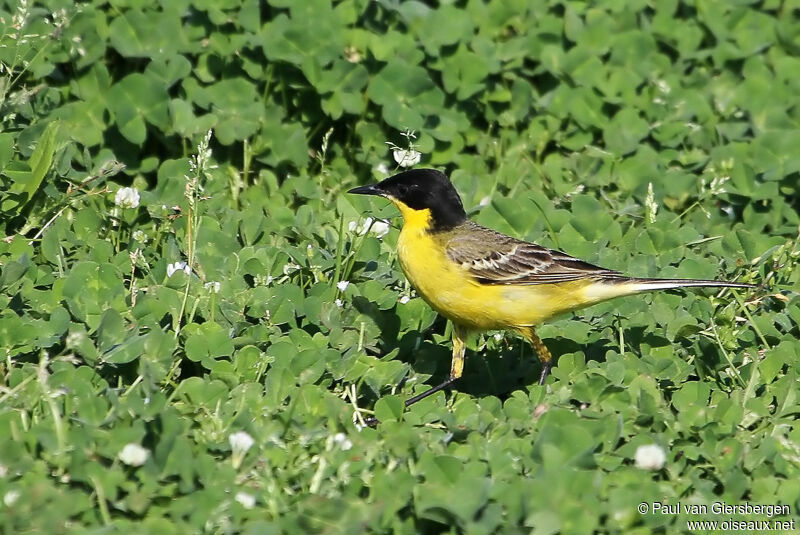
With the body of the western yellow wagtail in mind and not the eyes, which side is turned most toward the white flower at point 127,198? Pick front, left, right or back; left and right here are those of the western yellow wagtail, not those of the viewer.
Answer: front

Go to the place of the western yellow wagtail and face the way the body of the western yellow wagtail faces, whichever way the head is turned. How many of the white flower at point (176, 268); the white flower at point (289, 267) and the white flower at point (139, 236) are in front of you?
3

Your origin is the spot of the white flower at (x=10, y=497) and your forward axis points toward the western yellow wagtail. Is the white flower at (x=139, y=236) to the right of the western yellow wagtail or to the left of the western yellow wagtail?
left

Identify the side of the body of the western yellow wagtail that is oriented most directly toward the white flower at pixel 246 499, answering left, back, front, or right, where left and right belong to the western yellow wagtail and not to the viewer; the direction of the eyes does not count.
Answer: left

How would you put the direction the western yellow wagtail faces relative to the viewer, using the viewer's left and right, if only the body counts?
facing to the left of the viewer

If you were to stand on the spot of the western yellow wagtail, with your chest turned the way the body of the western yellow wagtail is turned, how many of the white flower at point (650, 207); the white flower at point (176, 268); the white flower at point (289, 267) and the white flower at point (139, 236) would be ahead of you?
3

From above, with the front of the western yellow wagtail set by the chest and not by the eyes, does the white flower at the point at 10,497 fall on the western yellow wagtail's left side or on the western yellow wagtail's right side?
on the western yellow wagtail's left side

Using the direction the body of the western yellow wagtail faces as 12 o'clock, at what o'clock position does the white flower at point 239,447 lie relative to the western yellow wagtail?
The white flower is roughly at 10 o'clock from the western yellow wagtail.

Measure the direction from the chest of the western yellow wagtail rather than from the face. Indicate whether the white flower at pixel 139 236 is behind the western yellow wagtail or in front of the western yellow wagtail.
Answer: in front
